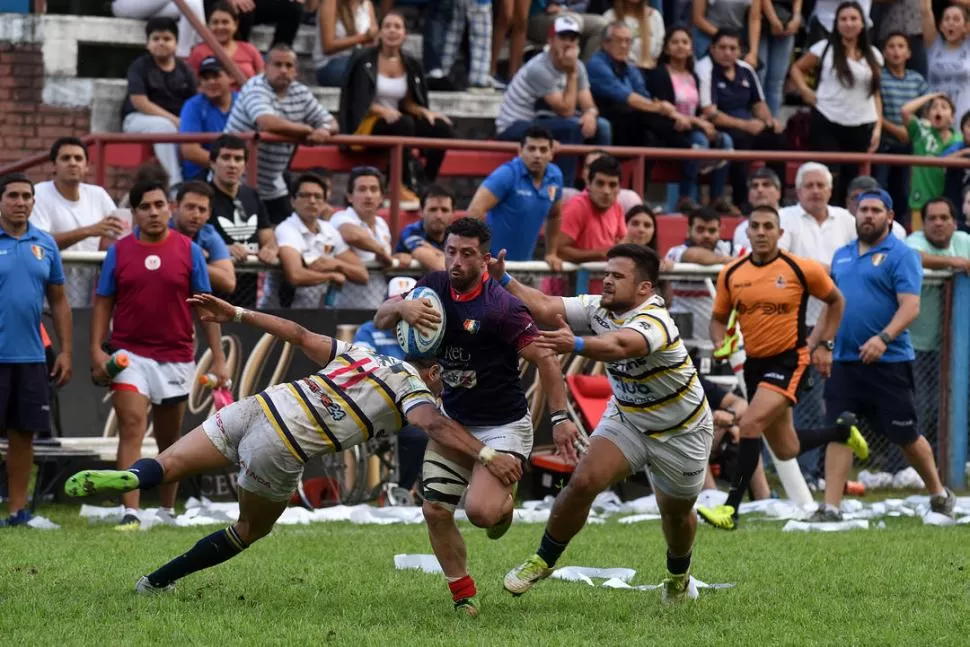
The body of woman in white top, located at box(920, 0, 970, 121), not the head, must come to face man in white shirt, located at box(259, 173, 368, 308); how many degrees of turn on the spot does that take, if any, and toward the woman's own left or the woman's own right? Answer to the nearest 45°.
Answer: approximately 45° to the woman's own right

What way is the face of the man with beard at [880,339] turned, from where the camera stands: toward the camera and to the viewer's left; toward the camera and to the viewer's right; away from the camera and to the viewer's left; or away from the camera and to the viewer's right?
toward the camera and to the viewer's left

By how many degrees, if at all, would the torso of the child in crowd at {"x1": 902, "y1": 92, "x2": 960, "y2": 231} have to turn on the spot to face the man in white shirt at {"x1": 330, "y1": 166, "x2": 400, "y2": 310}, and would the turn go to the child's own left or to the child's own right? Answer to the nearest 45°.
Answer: approximately 45° to the child's own right

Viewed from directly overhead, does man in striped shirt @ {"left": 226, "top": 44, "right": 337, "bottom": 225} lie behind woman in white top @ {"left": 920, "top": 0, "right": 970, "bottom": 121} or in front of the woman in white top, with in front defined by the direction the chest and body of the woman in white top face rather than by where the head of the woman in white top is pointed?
in front

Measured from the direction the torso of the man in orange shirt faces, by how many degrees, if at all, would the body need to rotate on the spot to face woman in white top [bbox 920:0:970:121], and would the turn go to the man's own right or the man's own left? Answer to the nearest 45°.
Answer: approximately 135° to the man's own right

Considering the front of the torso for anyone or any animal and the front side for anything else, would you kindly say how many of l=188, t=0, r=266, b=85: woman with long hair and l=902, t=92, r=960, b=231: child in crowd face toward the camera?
2

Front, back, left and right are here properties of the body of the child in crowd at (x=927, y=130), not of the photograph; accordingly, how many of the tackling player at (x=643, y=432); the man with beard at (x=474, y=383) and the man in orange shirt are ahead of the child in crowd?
3

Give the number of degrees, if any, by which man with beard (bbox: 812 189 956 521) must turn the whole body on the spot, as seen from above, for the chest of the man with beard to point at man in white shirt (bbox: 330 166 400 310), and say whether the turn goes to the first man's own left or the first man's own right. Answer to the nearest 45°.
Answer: approximately 45° to the first man's own right

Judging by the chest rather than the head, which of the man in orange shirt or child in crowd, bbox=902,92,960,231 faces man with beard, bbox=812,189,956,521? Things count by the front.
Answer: the child in crowd

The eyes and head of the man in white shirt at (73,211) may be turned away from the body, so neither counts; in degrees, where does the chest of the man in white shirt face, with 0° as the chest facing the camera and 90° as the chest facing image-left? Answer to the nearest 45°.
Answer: approximately 315°
